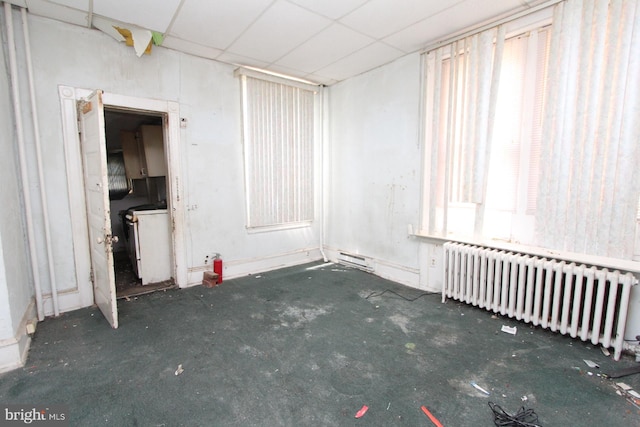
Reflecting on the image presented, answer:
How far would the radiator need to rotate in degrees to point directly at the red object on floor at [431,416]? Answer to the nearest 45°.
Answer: approximately 45° to its left

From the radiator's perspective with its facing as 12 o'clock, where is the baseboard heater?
The baseboard heater is roughly at 2 o'clock from the radiator.

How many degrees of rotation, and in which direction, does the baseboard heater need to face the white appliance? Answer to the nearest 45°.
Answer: approximately 45° to its right

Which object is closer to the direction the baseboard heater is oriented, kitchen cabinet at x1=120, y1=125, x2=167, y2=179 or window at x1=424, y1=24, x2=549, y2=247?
the kitchen cabinet

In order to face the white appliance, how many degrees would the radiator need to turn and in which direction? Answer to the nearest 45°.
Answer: approximately 45° to its right

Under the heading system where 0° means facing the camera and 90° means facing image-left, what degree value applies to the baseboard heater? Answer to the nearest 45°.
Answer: approximately 45°

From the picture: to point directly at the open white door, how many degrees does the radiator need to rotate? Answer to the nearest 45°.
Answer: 0° — it already faces it
